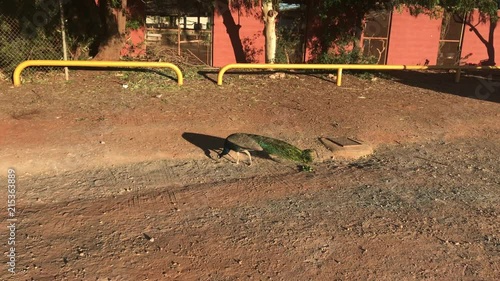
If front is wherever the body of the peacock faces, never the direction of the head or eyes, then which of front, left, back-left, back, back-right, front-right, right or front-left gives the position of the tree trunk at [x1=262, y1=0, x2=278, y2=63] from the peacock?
right

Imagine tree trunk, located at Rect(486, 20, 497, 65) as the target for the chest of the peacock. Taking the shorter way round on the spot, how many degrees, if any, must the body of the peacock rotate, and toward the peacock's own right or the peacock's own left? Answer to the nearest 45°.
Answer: approximately 135° to the peacock's own right

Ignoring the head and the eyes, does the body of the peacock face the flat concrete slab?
no

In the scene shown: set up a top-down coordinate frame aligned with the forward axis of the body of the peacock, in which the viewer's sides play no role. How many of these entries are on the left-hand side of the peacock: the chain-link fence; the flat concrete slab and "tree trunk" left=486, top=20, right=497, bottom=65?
0

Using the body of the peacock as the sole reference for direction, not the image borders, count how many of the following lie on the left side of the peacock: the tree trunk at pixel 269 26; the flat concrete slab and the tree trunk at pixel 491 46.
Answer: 0

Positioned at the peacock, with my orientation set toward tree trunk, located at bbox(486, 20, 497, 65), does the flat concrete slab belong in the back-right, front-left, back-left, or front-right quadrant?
front-right

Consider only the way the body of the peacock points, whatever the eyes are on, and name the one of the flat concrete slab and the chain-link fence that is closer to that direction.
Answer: the chain-link fence

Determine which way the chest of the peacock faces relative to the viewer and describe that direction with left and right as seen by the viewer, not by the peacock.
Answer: facing to the left of the viewer

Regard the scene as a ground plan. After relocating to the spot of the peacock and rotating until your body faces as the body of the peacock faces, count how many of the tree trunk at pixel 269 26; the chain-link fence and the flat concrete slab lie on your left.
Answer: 0

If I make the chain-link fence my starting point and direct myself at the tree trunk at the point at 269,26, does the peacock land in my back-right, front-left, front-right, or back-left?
front-right

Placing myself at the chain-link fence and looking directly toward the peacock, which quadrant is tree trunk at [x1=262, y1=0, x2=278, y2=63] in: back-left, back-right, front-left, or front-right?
front-left

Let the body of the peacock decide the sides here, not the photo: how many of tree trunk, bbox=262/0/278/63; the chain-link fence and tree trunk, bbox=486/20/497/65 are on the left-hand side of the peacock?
0

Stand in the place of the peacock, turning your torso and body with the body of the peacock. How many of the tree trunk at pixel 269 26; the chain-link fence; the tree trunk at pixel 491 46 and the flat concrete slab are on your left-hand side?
0

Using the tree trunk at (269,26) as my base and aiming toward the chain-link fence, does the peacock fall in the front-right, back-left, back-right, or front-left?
front-left

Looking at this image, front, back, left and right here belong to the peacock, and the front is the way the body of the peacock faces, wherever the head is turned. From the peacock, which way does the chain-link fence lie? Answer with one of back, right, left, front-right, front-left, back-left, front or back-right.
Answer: front-right
